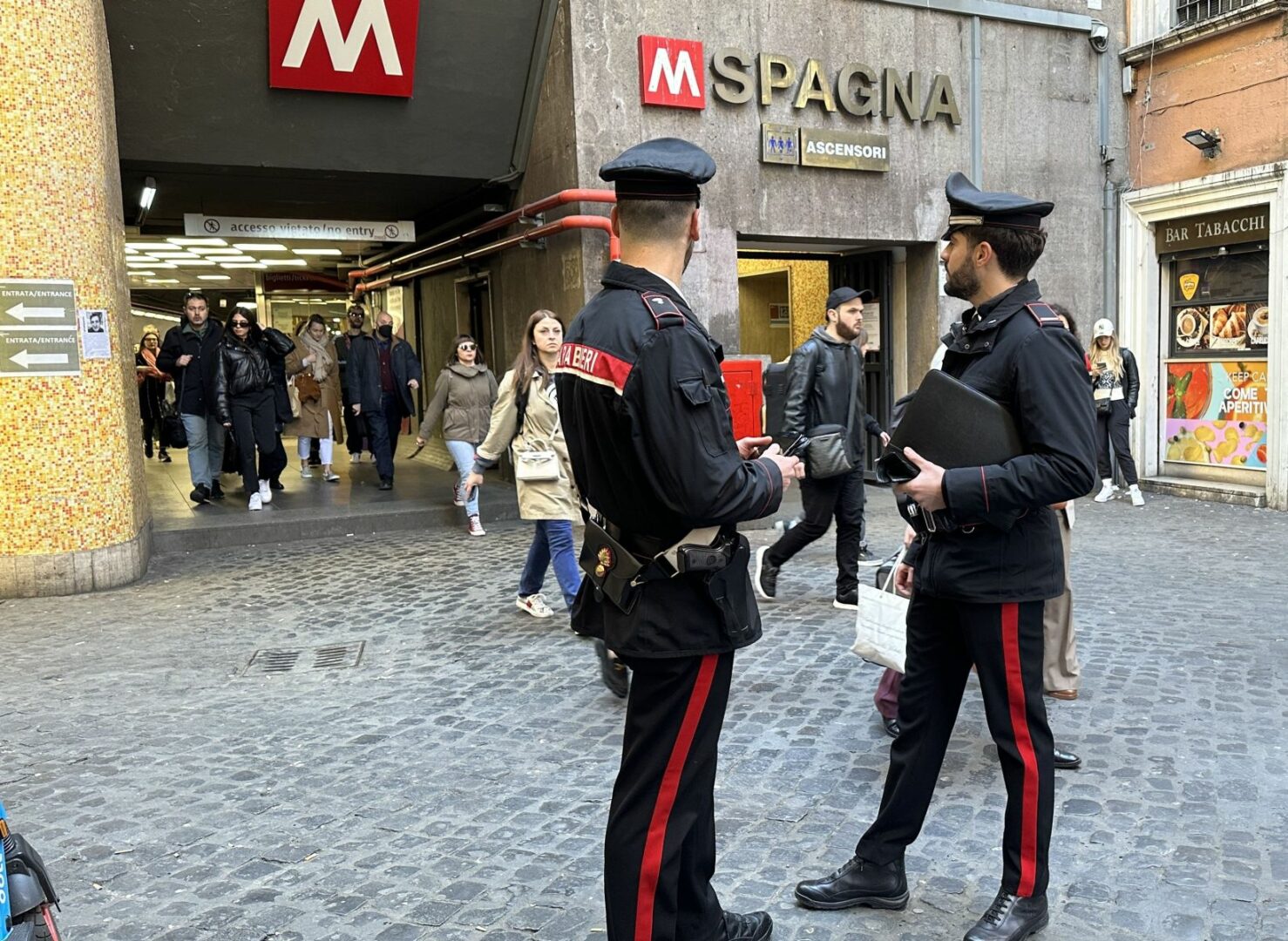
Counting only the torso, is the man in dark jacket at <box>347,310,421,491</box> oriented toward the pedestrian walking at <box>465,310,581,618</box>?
yes

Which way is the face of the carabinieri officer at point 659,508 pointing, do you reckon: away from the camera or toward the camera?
away from the camera

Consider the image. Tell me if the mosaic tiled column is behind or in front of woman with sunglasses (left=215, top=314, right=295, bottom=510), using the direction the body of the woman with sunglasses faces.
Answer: in front

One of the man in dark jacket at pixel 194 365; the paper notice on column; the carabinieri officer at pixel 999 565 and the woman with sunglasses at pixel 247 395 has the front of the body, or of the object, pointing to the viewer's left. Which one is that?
the carabinieri officer

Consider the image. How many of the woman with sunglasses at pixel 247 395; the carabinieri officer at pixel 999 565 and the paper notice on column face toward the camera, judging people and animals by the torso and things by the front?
2

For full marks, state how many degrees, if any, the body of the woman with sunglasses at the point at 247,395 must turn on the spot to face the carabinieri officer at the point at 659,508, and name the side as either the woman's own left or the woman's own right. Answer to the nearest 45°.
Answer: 0° — they already face them

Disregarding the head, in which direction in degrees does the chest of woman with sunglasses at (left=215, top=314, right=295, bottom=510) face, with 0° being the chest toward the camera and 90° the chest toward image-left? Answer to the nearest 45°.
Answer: approximately 0°

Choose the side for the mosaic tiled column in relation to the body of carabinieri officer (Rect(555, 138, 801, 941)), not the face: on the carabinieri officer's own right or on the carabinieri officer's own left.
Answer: on the carabinieri officer's own left

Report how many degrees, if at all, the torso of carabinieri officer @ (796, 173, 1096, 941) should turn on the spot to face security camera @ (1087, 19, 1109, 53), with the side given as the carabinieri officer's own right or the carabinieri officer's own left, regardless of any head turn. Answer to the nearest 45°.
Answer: approximately 90° to the carabinieri officer's own right

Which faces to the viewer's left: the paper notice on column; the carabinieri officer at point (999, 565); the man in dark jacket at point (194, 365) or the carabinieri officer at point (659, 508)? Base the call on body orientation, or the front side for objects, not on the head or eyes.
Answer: the carabinieri officer at point (999, 565)

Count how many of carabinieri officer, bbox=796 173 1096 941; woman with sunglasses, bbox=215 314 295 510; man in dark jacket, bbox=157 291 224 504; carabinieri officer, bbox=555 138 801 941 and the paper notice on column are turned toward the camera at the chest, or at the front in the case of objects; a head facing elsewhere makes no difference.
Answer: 3

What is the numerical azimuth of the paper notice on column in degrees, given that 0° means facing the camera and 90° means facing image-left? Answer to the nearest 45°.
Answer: approximately 0°

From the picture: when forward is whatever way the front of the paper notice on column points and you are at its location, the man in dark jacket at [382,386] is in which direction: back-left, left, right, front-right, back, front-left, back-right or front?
back-left

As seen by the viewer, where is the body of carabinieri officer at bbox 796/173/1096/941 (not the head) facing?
to the viewer's left

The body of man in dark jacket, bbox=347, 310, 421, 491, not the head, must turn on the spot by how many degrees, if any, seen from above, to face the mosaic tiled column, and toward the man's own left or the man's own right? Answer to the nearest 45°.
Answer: approximately 45° to the man's own right
